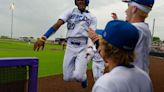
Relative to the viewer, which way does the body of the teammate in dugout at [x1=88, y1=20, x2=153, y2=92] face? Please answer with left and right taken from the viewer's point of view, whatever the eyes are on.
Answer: facing away from the viewer and to the left of the viewer

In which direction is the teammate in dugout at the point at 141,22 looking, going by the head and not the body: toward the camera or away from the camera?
away from the camera

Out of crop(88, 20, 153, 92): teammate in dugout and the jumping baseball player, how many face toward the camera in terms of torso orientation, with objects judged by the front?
1

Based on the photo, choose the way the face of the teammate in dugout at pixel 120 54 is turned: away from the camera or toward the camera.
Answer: away from the camera

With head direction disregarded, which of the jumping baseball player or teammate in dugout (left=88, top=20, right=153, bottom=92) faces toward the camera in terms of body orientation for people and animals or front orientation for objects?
the jumping baseball player

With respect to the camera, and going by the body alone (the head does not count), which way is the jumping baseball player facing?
toward the camera

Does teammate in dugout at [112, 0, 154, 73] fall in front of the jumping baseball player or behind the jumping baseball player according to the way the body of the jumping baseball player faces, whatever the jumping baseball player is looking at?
in front

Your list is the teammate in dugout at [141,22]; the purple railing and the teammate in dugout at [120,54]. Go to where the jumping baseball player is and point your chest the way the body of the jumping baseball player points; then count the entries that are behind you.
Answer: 0

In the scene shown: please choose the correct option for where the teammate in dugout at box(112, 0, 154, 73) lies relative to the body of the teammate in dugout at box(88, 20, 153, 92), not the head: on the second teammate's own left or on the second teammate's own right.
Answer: on the second teammate's own right

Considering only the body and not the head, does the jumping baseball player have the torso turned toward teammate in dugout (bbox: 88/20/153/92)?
yes
